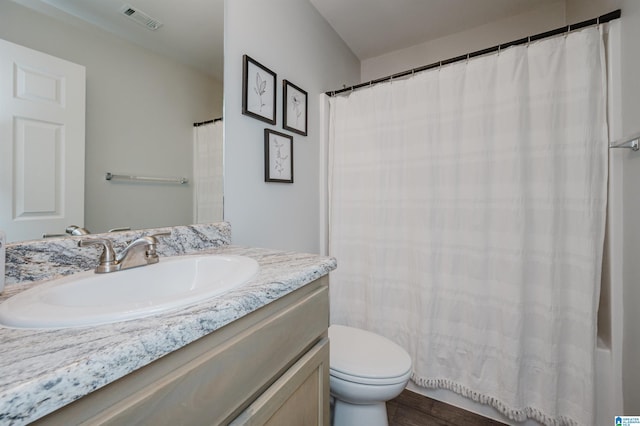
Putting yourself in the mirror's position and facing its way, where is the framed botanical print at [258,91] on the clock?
The framed botanical print is roughly at 10 o'clock from the mirror.

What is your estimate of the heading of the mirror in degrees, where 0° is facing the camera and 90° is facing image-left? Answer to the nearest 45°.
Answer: approximately 315°

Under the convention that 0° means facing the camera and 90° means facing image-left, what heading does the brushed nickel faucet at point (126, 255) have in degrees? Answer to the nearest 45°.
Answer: approximately 315°

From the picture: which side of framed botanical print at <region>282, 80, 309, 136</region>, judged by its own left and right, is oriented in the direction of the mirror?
right

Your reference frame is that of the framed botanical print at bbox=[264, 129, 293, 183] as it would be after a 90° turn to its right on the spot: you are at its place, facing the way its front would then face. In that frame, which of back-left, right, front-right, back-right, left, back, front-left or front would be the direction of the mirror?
front
